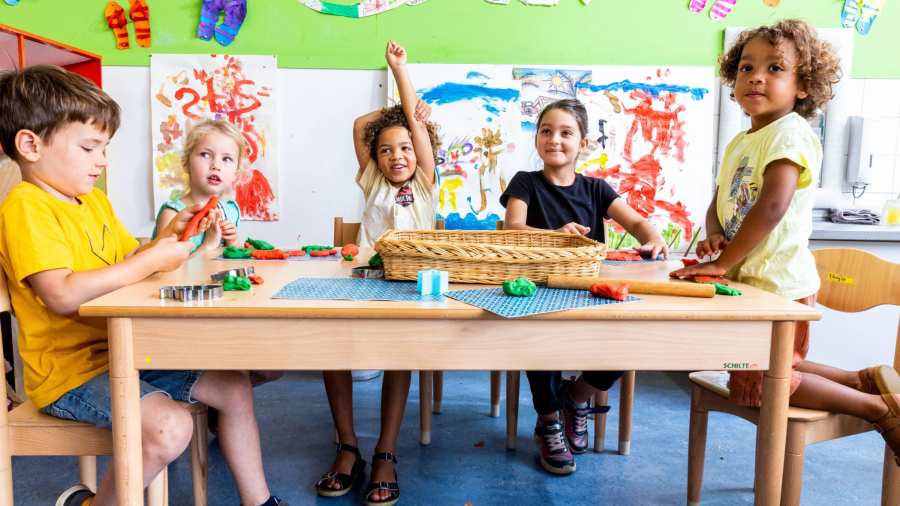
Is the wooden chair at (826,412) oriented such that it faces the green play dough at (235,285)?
yes

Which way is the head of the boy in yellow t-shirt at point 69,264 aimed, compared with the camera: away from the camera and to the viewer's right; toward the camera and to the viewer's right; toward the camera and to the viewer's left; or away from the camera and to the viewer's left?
toward the camera and to the viewer's right

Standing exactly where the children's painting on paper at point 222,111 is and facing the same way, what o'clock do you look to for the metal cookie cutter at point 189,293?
The metal cookie cutter is roughly at 12 o'clock from the children's painting on paper.

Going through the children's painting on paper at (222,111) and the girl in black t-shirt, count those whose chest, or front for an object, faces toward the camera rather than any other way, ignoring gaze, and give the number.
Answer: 2

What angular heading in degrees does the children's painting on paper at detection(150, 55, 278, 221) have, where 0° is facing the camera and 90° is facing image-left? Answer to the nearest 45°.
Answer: approximately 0°

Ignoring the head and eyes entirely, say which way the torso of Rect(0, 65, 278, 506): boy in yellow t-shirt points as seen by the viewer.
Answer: to the viewer's right

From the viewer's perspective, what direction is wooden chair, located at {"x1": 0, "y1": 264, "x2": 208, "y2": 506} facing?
to the viewer's right

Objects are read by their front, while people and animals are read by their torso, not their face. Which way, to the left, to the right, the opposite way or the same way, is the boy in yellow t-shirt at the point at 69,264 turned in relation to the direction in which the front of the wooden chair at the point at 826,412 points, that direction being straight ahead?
the opposite way

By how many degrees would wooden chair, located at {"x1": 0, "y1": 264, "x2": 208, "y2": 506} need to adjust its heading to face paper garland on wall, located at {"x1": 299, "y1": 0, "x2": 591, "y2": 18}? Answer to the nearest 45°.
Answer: approximately 45° to its left

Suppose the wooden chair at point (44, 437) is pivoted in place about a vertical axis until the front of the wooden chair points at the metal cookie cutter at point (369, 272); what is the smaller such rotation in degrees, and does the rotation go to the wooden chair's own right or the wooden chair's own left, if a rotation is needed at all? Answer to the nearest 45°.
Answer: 0° — it already faces it
